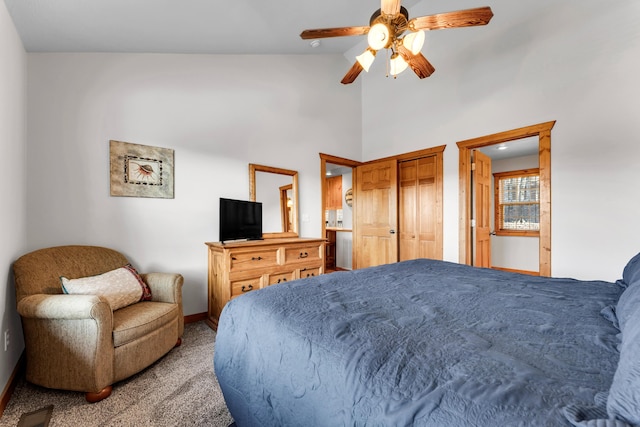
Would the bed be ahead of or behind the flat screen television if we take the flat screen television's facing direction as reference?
ahead

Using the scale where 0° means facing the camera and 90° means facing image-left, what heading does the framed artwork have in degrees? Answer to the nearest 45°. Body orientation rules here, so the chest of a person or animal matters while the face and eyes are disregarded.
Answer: approximately 315°

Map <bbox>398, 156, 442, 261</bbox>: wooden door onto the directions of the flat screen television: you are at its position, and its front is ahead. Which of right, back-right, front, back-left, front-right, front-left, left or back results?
front-left

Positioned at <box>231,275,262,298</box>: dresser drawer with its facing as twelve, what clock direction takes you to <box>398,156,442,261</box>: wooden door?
The wooden door is roughly at 10 o'clock from the dresser drawer.

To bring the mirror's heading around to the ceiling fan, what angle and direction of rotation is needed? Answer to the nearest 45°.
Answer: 0° — it already faces it

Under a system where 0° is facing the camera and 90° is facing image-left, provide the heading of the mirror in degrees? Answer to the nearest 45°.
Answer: approximately 315°

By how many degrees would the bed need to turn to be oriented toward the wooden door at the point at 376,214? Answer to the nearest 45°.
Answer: approximately 45° to its right

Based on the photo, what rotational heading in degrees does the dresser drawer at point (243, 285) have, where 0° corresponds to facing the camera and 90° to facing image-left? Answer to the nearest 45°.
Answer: approximately 315°

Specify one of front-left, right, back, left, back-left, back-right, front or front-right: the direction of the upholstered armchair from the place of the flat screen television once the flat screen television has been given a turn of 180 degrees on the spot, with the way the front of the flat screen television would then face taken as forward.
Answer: left

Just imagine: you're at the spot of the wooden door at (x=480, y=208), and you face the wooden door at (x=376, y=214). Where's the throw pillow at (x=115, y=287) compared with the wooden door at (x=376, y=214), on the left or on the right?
left

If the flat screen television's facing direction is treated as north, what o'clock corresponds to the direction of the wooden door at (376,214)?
The wooden door is roughly at 10 o'clock from the flat screen television.
